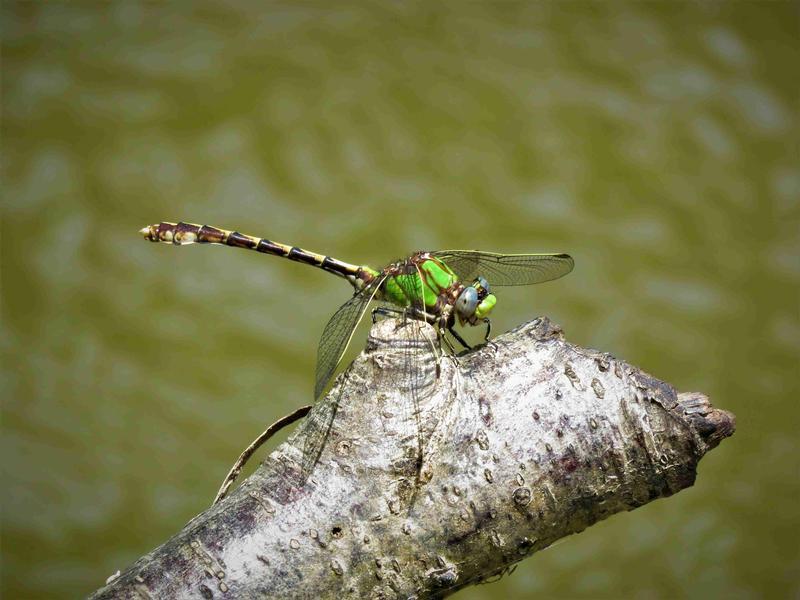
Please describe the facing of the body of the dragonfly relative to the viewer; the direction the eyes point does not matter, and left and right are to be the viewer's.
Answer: facing the viewer and to the right of the viewer
